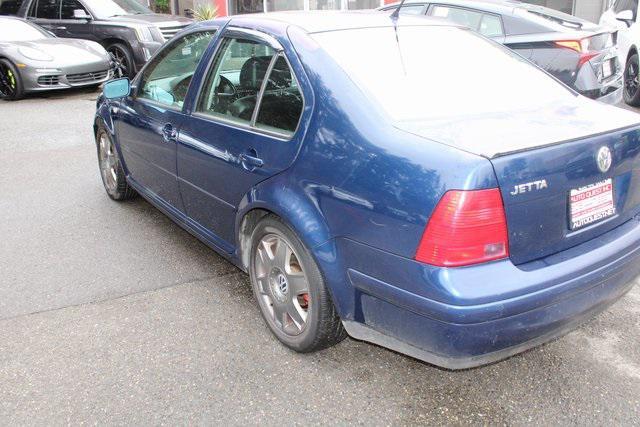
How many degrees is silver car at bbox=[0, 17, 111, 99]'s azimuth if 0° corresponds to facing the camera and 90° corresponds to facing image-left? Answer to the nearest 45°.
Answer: approximately 315°

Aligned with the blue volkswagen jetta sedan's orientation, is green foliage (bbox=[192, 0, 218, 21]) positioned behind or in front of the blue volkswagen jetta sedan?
in front

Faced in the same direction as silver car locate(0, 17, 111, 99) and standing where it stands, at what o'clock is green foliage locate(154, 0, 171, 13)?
The green foliage is roughly at 8 o'clock from the silver car.

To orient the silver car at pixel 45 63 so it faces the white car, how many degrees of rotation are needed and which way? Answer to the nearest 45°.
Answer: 0° — it already faces it

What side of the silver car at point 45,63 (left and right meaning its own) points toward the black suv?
left

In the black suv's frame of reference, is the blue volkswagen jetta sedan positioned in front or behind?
in front

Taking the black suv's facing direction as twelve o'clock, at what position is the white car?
The white car is roughly at 12 o'clock from the black suv.

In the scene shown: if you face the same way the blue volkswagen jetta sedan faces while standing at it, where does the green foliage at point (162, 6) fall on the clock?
The green foliage is roughly at 1 o'clock from the blue volkswagen jetta sedan.

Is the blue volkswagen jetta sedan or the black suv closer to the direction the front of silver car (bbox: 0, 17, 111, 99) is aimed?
the blue volkswagen jetta sedan

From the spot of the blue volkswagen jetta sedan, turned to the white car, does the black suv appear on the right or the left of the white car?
left

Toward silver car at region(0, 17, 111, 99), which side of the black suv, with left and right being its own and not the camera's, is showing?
right

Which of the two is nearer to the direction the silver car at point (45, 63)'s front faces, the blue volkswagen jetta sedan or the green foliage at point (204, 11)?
the blue volkswagen jetta sedan

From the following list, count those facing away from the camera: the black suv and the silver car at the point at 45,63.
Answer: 0

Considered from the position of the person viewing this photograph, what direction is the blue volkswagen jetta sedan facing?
facing away from the viewer and to the left of the viewer

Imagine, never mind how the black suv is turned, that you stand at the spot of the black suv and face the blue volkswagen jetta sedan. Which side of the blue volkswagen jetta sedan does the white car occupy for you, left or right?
left

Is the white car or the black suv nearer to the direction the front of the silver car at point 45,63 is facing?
the white car
